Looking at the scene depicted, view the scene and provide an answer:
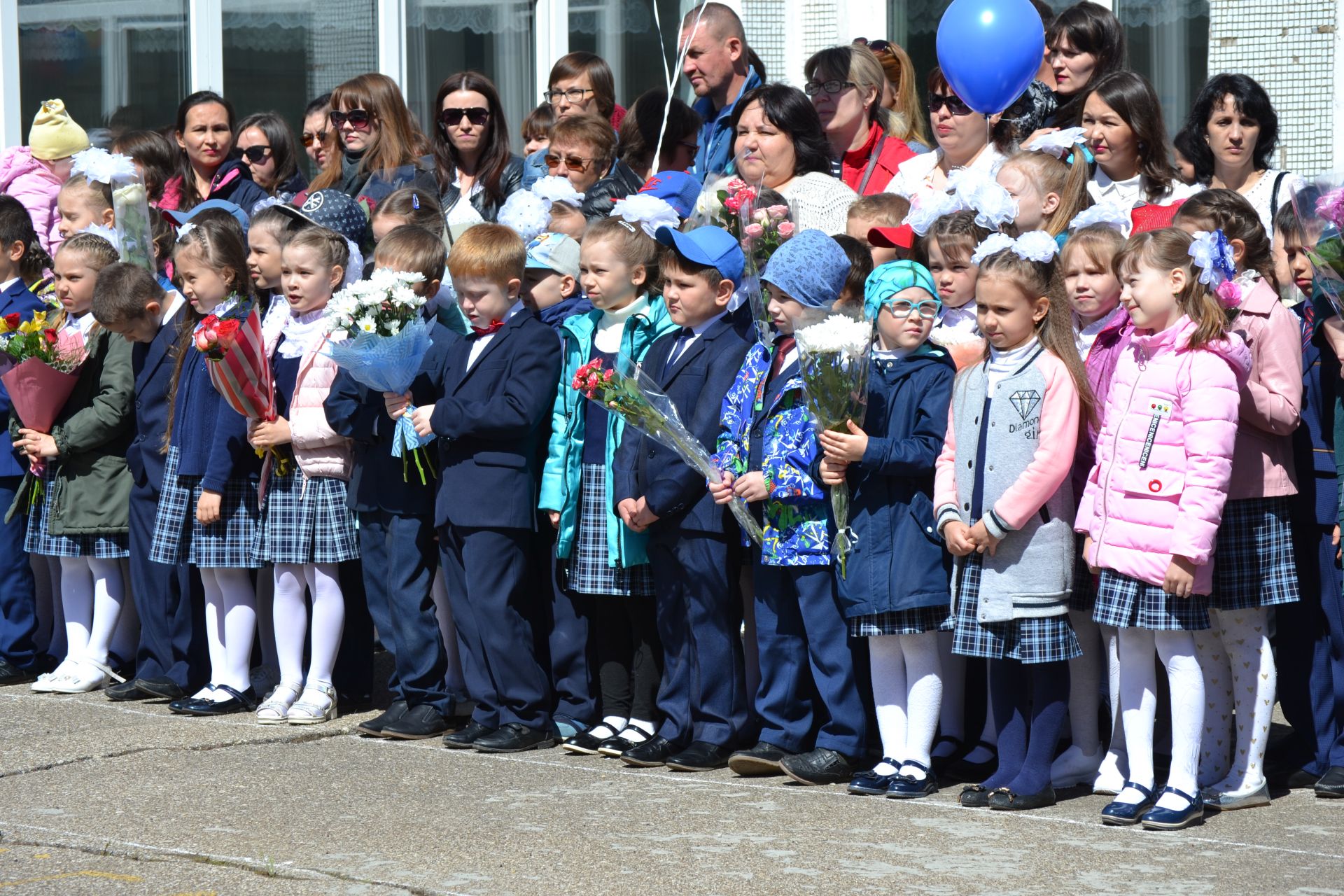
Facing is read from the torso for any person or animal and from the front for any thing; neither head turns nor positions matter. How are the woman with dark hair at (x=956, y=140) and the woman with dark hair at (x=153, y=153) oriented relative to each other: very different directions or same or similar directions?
same or similar directions

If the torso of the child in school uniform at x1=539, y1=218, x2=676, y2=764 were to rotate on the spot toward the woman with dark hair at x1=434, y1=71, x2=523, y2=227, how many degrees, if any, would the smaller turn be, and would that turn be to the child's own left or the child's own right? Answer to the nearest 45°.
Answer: approximately 135° to the child's own right

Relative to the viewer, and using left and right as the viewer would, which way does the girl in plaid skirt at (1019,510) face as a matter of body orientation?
facing the viewer and to the left of the viewer

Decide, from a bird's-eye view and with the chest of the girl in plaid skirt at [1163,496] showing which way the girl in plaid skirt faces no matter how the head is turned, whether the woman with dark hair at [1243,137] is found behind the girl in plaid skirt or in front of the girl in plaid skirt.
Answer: behind

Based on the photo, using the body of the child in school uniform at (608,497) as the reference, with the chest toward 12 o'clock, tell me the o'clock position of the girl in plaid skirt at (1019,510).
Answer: The girl in plaid skirt is roughly at 9 o'clock from the child in school uniform.

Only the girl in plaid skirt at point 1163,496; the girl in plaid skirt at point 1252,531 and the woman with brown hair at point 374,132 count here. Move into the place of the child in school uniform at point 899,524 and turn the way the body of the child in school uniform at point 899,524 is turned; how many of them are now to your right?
1

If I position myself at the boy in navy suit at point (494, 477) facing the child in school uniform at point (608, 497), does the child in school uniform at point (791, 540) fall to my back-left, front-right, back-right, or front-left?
front-right

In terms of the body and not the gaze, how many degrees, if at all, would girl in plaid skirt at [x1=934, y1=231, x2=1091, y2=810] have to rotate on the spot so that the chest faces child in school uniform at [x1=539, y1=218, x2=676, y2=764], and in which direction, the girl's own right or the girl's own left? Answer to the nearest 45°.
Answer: approximately 90° to the girl's own right

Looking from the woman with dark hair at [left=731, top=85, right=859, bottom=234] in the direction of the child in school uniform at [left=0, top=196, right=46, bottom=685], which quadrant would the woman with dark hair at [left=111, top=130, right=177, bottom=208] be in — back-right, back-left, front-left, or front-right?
front-right

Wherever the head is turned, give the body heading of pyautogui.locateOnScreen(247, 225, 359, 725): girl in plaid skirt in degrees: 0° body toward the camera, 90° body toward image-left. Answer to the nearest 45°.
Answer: approximately 45°

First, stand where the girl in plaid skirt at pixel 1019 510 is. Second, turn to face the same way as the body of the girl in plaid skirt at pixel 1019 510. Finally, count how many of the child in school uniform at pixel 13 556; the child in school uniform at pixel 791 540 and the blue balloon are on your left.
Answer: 0

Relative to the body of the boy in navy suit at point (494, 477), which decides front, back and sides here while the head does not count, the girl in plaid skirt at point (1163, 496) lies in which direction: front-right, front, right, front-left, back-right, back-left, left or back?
left
